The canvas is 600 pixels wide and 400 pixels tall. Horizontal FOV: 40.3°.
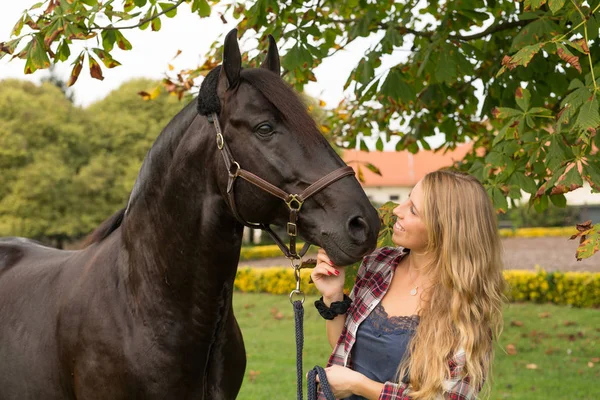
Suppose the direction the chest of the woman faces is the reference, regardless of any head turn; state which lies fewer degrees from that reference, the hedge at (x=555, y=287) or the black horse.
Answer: the black horse

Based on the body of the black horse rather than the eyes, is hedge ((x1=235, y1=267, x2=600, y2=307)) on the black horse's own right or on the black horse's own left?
on the black horse's own left

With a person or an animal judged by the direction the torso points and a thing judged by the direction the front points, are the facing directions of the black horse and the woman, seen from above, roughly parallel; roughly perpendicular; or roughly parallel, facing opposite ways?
roughly perpendicular

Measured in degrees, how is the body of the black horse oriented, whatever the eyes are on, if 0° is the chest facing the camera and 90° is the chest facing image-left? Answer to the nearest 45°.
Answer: approximately 315°

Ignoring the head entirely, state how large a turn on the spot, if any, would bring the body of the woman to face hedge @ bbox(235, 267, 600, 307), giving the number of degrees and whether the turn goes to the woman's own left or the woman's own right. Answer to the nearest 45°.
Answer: approximately 135° to the woman's own right

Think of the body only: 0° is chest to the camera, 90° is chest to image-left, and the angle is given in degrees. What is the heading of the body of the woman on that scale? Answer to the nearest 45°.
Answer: approximately 45°

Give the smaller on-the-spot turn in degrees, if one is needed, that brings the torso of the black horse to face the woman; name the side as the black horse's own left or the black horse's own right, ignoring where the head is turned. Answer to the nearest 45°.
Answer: approximately 45° to the black horse's own left

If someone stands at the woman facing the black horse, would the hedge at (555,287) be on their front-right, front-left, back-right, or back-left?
back-right

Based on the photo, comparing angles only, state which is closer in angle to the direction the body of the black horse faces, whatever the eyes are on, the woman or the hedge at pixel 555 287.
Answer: the woman
